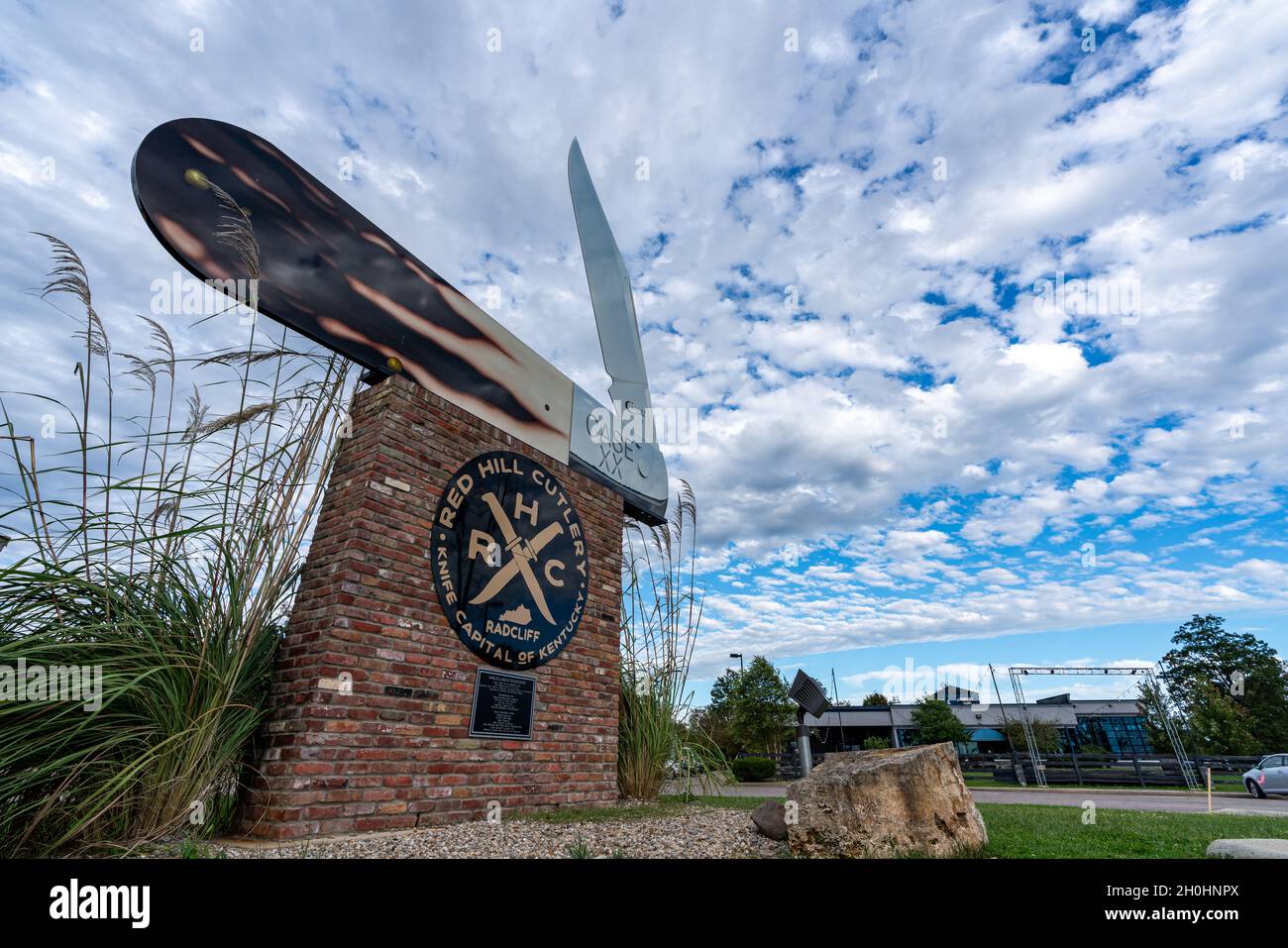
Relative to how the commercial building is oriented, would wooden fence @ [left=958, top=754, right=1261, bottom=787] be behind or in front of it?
in front

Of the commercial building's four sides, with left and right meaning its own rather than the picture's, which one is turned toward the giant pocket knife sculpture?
front

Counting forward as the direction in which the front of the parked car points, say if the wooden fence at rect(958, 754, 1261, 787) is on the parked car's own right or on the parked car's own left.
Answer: on the parked car's own right

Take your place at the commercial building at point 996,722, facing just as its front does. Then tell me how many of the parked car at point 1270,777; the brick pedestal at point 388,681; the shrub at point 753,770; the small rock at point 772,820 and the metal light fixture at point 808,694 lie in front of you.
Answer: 5

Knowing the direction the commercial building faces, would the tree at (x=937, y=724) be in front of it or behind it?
in front

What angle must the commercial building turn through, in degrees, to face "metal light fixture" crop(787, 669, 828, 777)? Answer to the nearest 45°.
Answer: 0° — it already faces it

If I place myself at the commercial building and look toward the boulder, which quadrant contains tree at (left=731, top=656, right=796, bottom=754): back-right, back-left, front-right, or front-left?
front-right

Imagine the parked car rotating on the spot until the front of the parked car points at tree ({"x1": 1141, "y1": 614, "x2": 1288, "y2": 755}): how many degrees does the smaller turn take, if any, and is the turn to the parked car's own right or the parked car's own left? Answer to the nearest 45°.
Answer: approximately 90° to the parked car's own right

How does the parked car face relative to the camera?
to the viewer's left

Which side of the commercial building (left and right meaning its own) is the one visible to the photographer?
front

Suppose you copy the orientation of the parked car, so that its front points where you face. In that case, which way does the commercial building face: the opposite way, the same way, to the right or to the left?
to the left

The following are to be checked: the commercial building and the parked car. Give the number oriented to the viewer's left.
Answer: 1

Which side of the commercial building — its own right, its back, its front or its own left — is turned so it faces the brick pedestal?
front

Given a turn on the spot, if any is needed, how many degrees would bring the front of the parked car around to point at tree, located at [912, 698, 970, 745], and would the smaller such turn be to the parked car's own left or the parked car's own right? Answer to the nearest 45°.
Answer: approximately 45° to the parked car's own right

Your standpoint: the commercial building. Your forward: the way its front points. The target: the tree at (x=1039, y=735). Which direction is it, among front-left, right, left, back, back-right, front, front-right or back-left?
front
